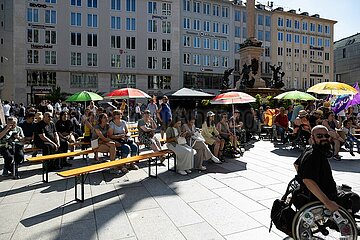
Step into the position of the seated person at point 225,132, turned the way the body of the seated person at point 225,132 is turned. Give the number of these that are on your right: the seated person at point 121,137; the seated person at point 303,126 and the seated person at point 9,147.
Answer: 2

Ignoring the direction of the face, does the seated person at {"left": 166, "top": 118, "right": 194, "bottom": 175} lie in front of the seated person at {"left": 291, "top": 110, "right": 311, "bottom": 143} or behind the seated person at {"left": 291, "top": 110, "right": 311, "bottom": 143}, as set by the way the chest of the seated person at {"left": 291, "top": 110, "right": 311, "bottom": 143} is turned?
in front

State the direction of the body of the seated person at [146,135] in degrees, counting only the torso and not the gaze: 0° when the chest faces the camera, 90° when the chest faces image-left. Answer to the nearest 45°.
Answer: approximately 315°

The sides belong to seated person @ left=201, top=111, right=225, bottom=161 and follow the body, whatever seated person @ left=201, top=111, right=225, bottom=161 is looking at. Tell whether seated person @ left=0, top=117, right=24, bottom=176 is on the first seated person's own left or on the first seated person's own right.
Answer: on the first seated person's own right

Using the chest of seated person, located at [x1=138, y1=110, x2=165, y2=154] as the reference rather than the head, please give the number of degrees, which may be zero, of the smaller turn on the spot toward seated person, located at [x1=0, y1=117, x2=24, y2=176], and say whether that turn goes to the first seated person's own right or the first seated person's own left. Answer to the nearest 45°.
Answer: approximately 90° to the first seated person's own right

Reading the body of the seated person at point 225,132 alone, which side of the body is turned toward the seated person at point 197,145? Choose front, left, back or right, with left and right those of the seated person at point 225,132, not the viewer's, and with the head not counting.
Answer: right

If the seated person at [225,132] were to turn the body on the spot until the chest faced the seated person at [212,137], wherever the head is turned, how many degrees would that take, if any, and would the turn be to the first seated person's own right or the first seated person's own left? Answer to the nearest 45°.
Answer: approximately 90° to the first seated person's own right

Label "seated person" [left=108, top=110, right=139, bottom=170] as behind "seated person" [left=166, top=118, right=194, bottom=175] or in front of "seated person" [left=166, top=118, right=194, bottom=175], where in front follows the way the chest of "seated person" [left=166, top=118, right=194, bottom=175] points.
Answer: behind
